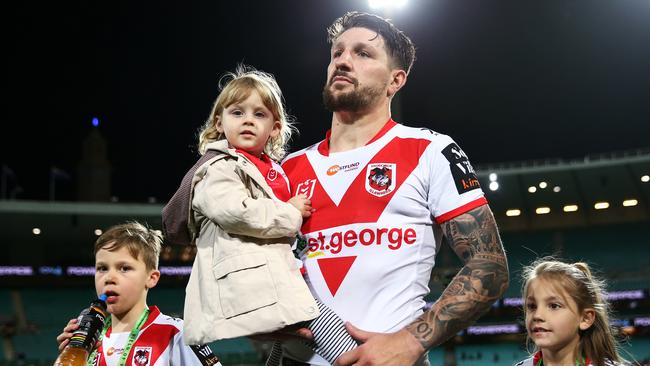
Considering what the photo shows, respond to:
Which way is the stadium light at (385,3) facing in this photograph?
toward the camera

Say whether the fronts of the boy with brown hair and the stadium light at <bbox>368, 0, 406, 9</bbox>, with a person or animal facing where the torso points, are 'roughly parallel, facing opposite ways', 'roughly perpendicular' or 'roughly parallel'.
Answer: roughly parallel

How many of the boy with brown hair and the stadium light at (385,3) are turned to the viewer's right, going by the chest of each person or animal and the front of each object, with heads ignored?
0

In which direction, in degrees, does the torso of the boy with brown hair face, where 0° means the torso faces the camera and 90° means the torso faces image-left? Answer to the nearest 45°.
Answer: approximately 45°

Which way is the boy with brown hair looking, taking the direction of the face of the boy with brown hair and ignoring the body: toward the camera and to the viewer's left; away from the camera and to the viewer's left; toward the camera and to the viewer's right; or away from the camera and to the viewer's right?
toward the camera and to the viewer's left

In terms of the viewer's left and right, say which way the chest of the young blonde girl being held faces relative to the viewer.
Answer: facing the viewer and to the right of the viewer

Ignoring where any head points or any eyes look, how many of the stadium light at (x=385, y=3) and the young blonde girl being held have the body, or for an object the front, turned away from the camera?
0

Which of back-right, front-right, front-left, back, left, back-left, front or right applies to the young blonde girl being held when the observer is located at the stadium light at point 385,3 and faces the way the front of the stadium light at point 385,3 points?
front

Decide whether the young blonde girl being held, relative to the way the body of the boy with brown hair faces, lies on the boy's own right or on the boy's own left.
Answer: on the boy's own left

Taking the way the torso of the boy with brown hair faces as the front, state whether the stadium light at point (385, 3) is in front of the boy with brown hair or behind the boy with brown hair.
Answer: behind

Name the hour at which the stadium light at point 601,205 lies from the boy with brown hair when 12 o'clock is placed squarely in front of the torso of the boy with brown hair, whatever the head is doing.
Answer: The stadium light is roughly at 6 o'clock from the boy with brown hair.
